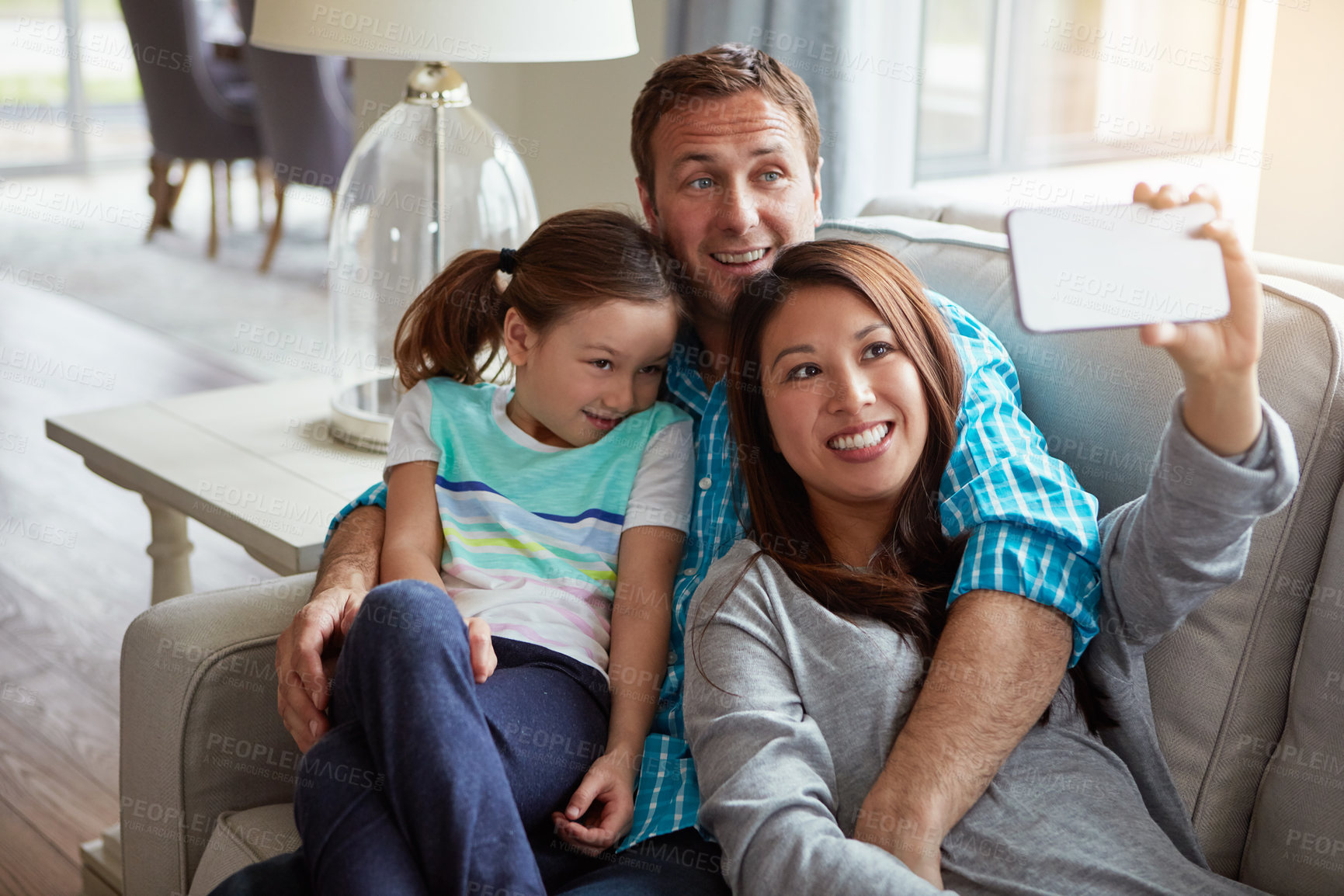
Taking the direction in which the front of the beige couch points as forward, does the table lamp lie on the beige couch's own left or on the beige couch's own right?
on the beige couch's own right

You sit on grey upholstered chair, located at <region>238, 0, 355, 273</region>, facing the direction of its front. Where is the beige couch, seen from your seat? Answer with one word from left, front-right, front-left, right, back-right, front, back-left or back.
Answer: back-right

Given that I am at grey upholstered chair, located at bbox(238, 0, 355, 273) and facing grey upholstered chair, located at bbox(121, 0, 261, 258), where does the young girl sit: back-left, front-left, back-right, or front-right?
back-left

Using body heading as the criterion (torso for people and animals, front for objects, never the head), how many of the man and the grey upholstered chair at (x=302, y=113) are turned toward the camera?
1

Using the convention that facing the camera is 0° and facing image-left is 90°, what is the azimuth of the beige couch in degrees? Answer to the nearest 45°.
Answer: approximately 45°

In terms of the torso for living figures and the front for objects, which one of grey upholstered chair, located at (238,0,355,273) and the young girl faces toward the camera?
the young girl

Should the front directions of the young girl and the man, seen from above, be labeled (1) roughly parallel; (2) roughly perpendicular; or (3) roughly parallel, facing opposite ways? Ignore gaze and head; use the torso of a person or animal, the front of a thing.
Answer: roughly parallel

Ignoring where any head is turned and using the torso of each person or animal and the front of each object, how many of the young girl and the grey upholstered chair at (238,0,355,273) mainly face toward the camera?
1

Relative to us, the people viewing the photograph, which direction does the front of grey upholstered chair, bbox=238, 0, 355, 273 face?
facing away from the viewer and to the right of the viewer

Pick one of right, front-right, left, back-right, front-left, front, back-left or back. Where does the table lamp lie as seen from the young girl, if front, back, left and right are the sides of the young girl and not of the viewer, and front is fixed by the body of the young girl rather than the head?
back

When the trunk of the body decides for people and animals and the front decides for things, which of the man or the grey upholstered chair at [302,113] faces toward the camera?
the man

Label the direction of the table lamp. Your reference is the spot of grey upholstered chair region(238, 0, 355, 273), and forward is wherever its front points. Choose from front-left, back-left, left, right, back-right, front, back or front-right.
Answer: back-right

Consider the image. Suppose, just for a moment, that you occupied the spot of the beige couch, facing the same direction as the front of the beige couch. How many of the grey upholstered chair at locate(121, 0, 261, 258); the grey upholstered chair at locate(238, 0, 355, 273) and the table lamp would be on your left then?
0

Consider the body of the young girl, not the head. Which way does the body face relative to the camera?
toward the camera

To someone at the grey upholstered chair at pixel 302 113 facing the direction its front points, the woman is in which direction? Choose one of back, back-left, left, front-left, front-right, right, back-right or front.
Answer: back-right

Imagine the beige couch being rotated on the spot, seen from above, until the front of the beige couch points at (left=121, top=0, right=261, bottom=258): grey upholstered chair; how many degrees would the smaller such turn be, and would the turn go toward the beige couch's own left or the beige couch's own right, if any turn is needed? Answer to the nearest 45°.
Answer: approximately 90° to the beige couch's own right

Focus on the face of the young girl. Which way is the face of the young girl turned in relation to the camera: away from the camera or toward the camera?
toward the camera

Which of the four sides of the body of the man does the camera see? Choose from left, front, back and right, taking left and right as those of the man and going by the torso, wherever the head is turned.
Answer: front

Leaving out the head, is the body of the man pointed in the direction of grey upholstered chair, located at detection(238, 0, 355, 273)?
no

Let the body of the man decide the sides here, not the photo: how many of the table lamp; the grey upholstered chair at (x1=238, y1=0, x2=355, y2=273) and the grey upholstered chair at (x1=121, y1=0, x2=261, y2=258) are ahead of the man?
0
